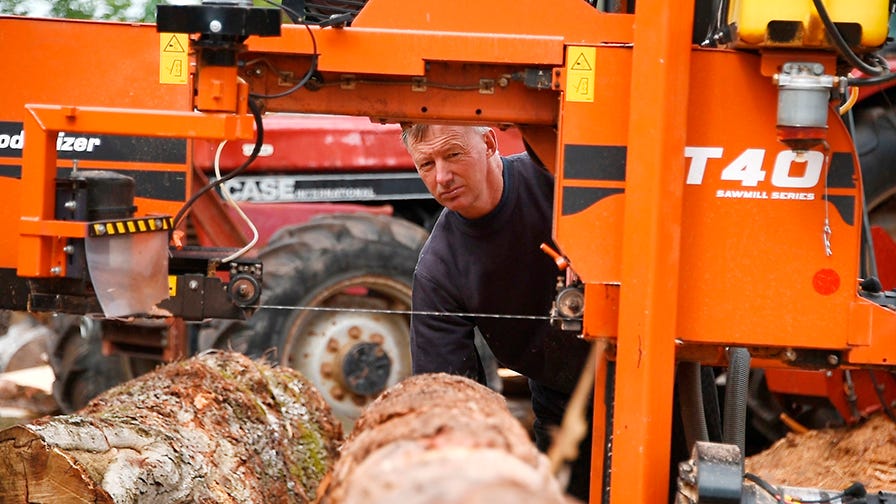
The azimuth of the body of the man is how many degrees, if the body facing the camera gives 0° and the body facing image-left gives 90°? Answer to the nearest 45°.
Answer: approximately 45°

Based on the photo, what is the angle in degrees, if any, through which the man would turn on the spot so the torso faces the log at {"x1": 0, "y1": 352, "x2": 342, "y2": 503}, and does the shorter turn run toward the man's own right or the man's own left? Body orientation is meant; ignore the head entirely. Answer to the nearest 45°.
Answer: approximately 45° to the man's own right

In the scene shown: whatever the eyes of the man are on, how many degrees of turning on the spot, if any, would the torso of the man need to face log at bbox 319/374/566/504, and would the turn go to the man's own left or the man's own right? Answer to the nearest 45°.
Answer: approximately 45° to the man's own left
